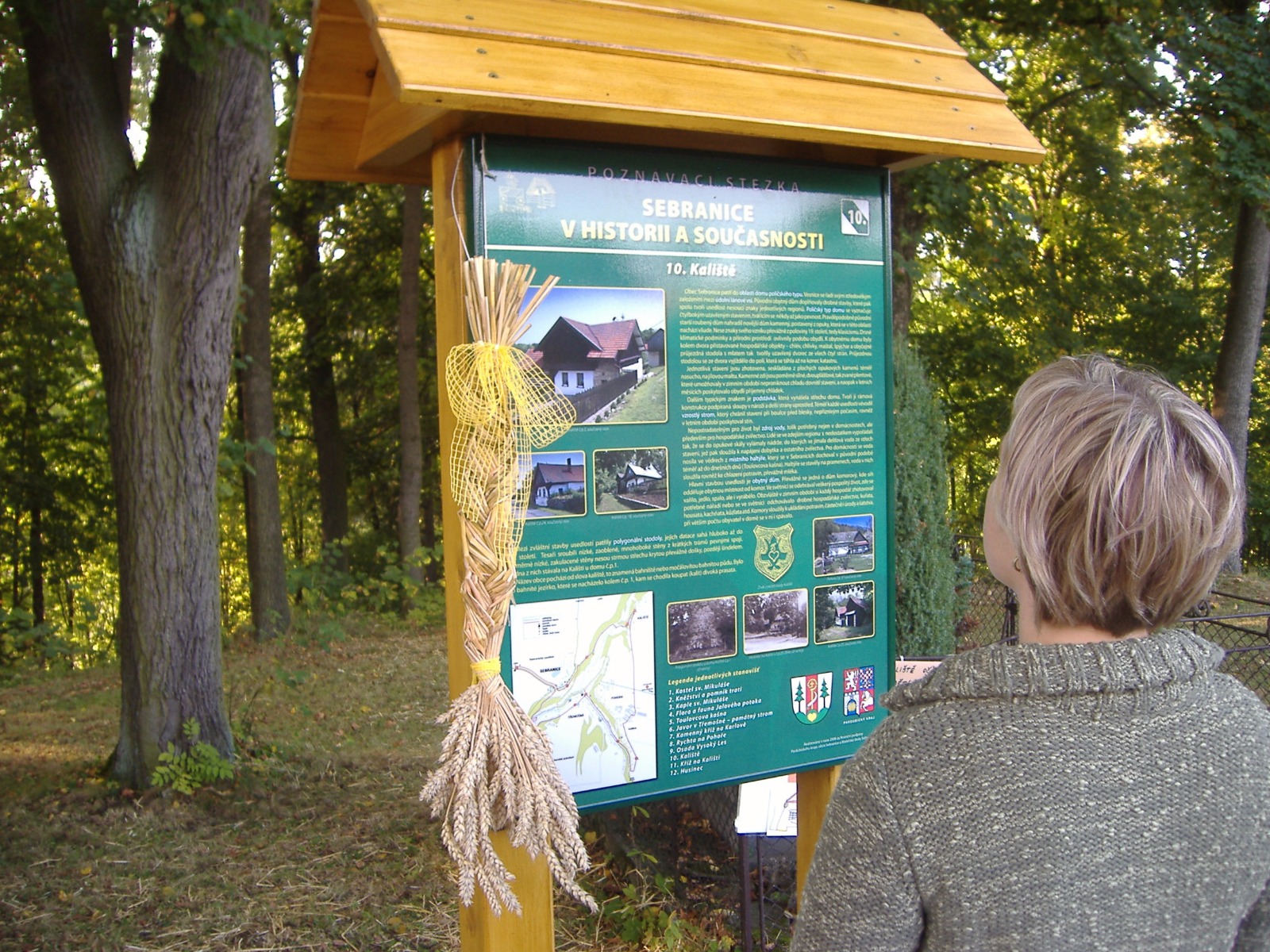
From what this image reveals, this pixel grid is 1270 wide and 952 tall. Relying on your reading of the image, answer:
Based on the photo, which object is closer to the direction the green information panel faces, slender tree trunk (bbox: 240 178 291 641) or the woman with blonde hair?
the woman with blonde hair

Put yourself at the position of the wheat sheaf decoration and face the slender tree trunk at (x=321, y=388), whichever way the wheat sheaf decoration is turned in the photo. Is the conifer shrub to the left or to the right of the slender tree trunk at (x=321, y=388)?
right

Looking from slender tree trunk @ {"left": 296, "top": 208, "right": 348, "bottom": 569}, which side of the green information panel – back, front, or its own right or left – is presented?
back

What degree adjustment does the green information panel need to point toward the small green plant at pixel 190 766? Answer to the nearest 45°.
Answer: approximately 180°

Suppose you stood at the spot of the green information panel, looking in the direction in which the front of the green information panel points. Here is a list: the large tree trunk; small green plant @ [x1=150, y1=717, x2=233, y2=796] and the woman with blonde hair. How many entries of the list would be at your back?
2

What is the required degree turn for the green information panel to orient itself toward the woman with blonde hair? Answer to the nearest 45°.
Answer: approximately 45° to its right

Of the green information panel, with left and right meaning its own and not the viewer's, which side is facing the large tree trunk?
back

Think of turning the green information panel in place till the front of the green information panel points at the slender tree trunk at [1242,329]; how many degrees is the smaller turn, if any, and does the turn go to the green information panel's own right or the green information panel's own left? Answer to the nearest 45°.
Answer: approximately 90° to the green information panel's own left

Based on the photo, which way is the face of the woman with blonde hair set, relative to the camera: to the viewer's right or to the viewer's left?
to the viewer's left

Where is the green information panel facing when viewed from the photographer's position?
facing the viewer and to the right of the viewer

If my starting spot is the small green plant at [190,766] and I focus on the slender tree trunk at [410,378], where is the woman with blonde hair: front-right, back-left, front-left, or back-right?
back-right
